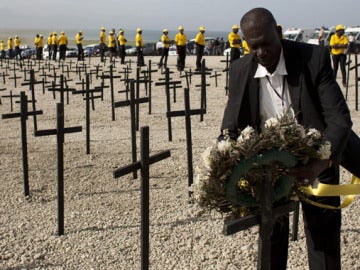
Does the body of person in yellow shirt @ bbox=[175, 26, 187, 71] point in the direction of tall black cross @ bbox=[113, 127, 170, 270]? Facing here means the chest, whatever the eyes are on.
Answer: yes

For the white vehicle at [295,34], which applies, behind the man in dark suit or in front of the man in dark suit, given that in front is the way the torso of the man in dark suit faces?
behind

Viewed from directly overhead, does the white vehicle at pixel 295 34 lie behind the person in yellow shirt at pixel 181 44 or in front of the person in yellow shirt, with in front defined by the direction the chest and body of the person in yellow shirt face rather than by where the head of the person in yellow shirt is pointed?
behind

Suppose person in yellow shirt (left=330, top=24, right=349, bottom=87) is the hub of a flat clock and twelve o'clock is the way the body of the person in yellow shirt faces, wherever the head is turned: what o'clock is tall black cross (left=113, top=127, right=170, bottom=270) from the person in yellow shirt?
The tall black cross is roughly at 12 o'clock from the person in yellow shirt.

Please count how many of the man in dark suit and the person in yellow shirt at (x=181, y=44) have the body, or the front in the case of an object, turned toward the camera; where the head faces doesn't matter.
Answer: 2

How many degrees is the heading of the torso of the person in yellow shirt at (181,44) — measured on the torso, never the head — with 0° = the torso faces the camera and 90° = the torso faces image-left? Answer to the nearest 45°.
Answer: approximately 0°

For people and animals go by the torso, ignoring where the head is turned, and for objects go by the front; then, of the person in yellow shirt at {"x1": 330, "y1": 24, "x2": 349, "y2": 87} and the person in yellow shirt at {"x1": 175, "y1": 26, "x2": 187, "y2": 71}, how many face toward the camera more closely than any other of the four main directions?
2
